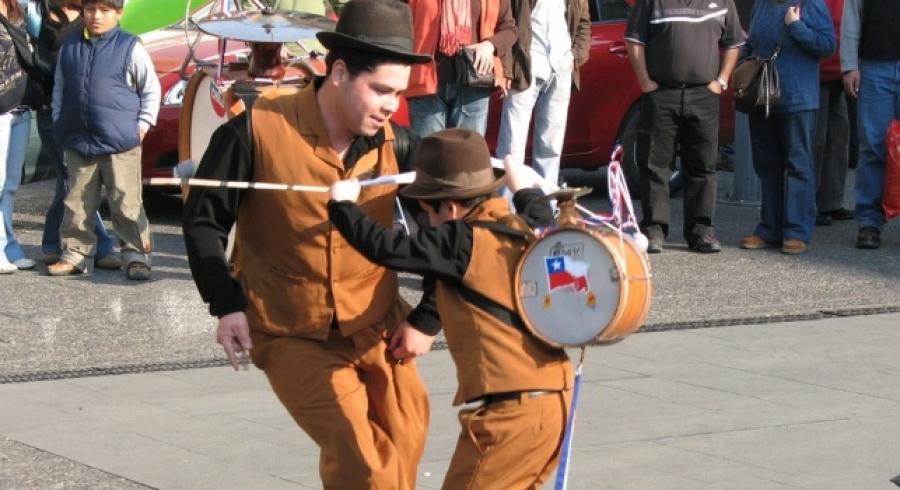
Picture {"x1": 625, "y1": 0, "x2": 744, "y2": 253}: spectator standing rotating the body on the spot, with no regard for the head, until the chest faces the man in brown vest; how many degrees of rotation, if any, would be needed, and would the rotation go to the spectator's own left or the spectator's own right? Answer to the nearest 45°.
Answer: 0° — they already face them

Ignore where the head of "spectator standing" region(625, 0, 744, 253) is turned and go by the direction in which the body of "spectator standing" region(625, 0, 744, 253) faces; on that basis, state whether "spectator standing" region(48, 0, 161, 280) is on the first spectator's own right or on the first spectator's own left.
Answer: on the first spectator's own right

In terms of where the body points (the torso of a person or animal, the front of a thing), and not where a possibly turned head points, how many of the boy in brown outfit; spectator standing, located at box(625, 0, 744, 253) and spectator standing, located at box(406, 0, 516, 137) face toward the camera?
2

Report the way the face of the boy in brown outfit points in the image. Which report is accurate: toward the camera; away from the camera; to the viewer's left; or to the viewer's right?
to the viewer's left

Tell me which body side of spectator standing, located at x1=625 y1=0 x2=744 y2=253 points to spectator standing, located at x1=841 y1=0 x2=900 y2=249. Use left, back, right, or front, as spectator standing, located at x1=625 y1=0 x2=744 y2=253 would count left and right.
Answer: left

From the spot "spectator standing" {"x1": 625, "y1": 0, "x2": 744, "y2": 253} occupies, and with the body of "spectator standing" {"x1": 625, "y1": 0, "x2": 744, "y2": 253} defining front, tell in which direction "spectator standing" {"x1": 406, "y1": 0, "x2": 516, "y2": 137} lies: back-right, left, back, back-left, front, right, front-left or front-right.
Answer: front-right

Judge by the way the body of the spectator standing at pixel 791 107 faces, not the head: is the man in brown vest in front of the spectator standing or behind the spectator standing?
in front

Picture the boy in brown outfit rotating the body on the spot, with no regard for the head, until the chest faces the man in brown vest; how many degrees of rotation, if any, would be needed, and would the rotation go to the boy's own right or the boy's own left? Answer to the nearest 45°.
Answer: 0° — they already face them

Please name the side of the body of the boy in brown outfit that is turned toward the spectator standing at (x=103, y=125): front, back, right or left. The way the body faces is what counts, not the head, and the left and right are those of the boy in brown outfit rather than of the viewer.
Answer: front

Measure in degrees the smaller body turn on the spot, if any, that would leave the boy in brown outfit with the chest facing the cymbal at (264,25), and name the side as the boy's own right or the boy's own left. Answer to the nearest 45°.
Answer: approximately 45° to the boy's own right

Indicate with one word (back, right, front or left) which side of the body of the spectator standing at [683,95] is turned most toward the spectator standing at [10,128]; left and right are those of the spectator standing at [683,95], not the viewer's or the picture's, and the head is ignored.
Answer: right
